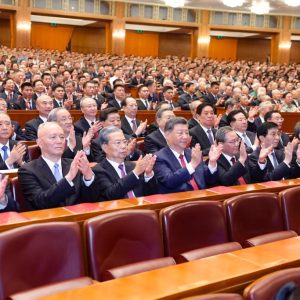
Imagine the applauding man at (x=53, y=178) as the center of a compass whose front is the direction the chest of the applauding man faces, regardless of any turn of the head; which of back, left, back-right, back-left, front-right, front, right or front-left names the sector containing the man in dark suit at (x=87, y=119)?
back-left

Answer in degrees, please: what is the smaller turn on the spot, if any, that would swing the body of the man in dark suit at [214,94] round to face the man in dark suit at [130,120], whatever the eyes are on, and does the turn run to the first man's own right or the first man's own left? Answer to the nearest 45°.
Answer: approximately 45° to the first man's own right

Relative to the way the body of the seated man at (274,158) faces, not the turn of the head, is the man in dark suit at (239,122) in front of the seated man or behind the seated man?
behind

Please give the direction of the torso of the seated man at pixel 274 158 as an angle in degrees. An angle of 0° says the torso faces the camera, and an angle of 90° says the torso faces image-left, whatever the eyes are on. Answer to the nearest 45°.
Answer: approximately 315°

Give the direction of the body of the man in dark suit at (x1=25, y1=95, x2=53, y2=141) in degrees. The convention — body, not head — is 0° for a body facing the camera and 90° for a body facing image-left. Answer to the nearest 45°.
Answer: approximately 315°

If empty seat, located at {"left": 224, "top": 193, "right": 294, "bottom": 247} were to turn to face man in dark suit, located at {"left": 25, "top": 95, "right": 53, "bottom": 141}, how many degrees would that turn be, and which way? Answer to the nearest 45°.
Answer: approximately 180°

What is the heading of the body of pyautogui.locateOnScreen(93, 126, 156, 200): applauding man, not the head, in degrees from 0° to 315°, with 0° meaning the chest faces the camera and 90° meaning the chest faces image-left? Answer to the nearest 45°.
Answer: approximately 315°
